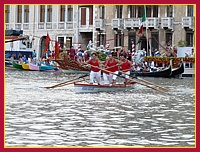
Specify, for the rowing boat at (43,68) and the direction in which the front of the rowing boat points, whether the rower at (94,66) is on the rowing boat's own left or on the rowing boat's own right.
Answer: on the rowing boat's own left

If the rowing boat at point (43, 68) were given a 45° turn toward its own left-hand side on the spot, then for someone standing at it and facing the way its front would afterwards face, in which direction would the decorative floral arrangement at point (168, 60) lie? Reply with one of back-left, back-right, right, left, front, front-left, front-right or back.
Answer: left

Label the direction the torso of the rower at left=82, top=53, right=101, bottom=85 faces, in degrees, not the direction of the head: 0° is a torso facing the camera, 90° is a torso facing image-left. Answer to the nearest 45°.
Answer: approximately 45°

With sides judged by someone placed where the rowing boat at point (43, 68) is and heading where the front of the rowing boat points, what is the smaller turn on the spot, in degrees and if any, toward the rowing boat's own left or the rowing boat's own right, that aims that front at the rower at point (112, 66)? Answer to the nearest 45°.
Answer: approximately 90° to the rowing boat's own left

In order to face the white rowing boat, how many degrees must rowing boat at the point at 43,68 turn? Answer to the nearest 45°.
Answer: approximately 90° to its left

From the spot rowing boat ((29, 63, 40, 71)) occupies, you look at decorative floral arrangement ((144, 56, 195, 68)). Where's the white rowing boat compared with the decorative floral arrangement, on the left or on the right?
right

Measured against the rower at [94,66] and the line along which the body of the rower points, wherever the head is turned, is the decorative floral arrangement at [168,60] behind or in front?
behind

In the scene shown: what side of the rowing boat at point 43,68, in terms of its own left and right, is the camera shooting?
left

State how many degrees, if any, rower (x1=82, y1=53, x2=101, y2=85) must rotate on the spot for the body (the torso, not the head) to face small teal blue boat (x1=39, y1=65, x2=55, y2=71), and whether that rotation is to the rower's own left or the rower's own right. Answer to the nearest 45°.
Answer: approximately 135° to the rower's own right
